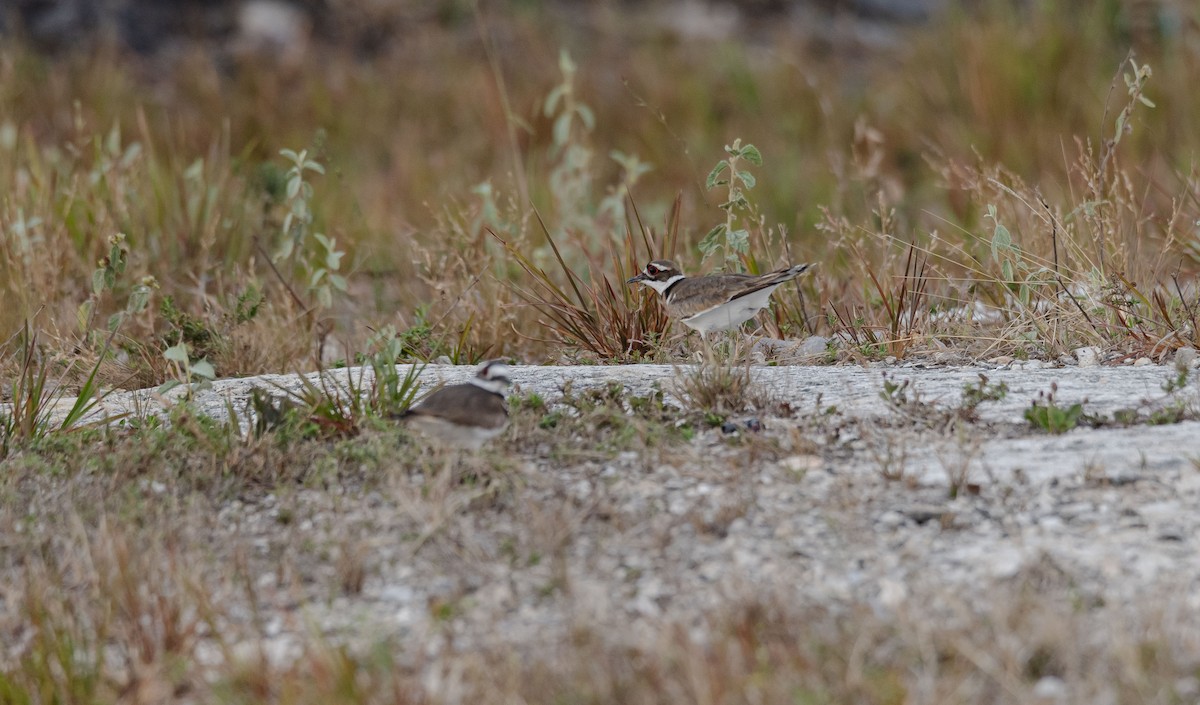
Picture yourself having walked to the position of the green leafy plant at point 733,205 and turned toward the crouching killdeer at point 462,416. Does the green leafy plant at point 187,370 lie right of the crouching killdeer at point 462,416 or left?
right

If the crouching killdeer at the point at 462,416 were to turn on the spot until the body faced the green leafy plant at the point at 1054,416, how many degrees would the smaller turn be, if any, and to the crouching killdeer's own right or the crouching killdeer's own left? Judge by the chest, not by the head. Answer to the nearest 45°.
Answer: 0° — it already faces it

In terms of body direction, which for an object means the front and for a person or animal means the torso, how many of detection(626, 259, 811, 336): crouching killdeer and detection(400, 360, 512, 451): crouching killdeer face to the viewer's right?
1

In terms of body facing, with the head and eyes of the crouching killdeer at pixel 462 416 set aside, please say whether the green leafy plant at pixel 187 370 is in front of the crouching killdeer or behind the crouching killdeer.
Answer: behind

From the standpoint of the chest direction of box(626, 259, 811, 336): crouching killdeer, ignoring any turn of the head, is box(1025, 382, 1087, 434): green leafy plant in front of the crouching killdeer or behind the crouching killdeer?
behind

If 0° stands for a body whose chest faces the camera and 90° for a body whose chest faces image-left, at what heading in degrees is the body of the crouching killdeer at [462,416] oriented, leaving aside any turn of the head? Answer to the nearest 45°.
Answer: approximately 270°

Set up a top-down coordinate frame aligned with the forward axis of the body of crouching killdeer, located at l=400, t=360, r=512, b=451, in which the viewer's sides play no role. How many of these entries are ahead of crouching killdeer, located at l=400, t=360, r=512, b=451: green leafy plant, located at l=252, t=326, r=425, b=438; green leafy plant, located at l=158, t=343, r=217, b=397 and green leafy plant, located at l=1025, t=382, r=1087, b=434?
1

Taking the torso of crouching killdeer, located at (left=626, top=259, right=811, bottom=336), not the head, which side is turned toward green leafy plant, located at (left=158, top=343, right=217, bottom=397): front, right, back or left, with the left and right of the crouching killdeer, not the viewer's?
front

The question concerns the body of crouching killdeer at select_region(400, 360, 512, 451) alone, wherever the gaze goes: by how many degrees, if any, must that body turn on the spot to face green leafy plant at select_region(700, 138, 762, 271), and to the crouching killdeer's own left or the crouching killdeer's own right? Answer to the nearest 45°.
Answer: approximately 45° to the crouching killdeer's own left

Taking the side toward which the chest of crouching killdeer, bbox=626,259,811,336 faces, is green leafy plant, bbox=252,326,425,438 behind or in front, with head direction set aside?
in front

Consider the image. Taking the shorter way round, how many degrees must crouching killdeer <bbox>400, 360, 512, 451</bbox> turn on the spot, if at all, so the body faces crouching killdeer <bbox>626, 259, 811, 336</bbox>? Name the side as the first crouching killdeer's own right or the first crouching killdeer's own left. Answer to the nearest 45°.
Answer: approximately 45° to the first crouching killdeer's own left

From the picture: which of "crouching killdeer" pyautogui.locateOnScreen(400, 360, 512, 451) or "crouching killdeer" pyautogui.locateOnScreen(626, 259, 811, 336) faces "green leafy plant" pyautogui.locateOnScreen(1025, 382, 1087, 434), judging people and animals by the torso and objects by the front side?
"crouching killdeer" pyautogui.locateOnScreen(400, 360, 512, 451)

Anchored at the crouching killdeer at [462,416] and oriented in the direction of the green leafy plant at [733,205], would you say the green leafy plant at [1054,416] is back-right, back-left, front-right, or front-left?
front-right

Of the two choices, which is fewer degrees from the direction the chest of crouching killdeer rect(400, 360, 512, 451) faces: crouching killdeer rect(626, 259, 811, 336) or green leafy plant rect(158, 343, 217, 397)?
the crouching killdeer

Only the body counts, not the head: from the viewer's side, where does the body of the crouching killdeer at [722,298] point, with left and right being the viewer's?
facing to the left of the viewer

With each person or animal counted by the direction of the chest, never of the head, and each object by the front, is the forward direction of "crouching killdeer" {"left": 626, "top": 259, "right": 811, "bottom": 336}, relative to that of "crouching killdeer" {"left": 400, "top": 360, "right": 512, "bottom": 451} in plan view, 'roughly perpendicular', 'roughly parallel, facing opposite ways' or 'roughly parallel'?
roughly parallel, facing opposite ways

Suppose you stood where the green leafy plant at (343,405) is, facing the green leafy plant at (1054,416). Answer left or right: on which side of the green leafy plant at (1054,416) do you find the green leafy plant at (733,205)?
left
